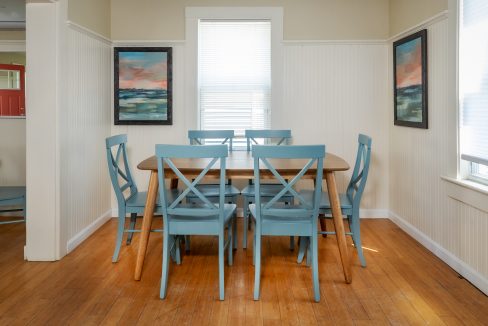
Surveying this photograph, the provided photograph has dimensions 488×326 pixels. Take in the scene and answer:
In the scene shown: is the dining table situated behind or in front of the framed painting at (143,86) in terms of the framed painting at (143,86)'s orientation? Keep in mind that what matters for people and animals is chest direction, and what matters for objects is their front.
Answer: in front

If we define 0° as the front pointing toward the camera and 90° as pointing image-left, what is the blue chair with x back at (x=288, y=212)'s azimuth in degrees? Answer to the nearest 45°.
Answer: approximately 180°

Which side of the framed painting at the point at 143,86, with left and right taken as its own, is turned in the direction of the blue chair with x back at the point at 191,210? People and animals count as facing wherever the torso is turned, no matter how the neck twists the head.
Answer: front

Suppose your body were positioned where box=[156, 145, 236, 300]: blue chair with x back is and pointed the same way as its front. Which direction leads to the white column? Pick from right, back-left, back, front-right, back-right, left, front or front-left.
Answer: front-left

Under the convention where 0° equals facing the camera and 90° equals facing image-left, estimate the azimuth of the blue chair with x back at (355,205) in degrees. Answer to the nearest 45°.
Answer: approximately 90°

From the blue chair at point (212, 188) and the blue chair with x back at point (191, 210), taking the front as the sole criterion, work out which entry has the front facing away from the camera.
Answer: the blue chair with x back

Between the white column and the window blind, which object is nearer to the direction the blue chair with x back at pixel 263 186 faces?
the white column
